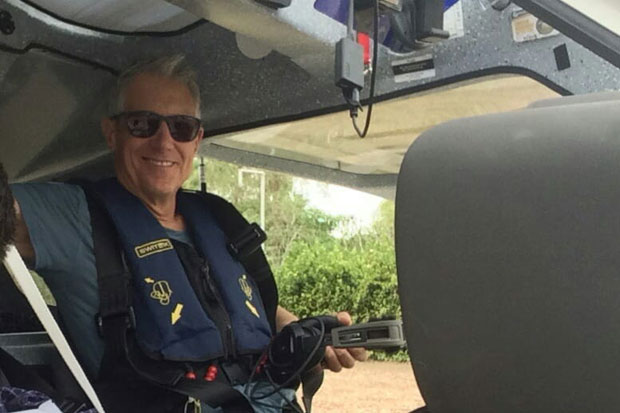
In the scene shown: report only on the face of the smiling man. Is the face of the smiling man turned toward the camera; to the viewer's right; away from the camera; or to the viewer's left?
toward the camera

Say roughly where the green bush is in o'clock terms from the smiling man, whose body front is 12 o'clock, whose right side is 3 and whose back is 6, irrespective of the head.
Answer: The green bush is roughly at 8 o'clock from the smiling man.

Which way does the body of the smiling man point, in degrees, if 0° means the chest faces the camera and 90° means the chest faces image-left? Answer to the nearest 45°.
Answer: approximately 315°

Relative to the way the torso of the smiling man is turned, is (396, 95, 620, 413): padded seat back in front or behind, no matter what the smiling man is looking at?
in front

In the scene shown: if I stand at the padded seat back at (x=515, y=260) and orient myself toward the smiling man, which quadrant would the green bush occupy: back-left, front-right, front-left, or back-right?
front-right

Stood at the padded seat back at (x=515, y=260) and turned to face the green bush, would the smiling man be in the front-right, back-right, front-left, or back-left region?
front-left

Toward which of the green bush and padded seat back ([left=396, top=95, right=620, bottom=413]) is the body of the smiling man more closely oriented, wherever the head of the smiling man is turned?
the padded seat back
